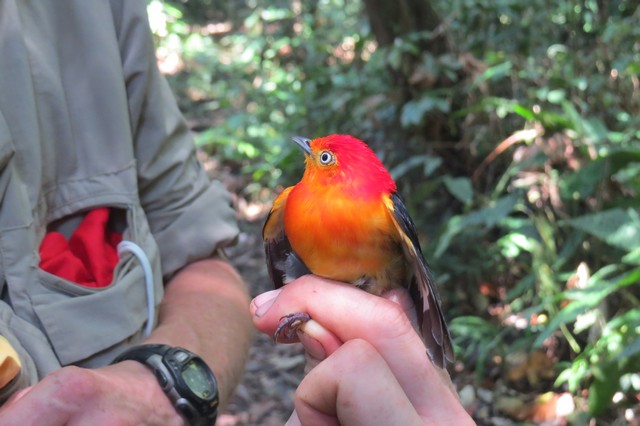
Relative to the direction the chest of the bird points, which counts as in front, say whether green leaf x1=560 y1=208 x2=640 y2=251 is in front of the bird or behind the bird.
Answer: behind

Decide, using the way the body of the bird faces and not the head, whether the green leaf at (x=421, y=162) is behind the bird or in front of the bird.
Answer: behind

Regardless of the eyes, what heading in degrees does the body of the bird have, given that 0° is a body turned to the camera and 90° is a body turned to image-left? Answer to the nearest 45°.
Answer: approximately 45°

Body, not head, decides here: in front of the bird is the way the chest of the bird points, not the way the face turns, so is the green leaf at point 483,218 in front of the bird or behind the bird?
behind

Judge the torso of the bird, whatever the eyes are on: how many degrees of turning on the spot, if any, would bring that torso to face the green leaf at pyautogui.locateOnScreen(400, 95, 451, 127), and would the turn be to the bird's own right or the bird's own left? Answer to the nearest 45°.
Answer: approximately 135° to the bird's own right

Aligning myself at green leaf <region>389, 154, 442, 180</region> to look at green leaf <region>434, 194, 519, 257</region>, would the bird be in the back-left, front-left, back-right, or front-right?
front-right

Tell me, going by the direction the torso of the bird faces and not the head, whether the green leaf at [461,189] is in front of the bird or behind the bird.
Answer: behind
